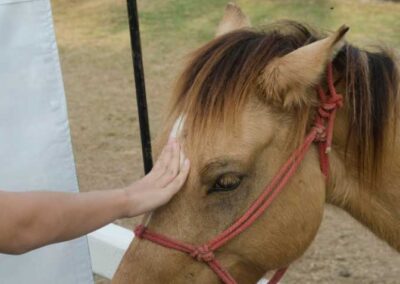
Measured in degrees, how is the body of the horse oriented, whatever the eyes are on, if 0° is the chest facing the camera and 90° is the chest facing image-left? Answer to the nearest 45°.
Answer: approximately 90°

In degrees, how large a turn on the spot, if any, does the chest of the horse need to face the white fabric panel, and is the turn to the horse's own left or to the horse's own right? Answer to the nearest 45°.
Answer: approximately 45° to the horse's own right
